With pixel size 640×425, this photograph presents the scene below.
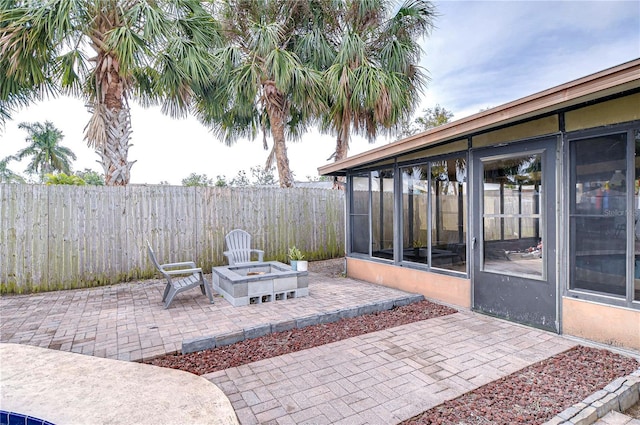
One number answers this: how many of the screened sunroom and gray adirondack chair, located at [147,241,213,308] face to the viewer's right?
1

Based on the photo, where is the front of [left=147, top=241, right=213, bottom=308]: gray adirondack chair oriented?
to the viewer's right

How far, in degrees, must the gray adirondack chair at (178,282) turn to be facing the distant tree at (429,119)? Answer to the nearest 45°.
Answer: approximately 45° to its left

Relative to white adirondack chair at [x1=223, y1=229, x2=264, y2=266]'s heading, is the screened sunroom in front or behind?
in front

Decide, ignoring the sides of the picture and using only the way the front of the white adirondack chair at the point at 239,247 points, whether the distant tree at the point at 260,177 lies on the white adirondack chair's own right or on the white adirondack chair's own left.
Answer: on the white adirondack chair's own left

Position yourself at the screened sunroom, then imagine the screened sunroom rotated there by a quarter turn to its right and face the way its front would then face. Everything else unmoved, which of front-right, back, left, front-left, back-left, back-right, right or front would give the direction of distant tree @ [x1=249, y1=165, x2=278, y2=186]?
front

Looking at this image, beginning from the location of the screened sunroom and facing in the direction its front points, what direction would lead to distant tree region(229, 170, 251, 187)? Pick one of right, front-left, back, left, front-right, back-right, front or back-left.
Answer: right

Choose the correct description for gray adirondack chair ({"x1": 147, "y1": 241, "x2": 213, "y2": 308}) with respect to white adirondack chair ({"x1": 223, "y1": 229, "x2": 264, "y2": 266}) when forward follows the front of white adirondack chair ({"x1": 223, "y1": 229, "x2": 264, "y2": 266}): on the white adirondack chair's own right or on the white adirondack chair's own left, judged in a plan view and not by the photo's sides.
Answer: on the white adirondack chair's own right

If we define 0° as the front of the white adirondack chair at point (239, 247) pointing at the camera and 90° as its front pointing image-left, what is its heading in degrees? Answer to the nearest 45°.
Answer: approximately 315°

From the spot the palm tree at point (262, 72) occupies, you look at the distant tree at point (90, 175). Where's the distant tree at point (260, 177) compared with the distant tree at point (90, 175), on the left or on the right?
right

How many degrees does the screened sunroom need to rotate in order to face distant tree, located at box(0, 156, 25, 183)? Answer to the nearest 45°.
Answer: approximately 45° to its right

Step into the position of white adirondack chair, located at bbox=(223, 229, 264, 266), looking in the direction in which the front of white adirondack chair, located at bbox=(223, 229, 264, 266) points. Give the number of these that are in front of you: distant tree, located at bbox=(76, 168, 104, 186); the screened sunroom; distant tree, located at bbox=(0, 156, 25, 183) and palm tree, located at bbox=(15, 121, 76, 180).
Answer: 1
